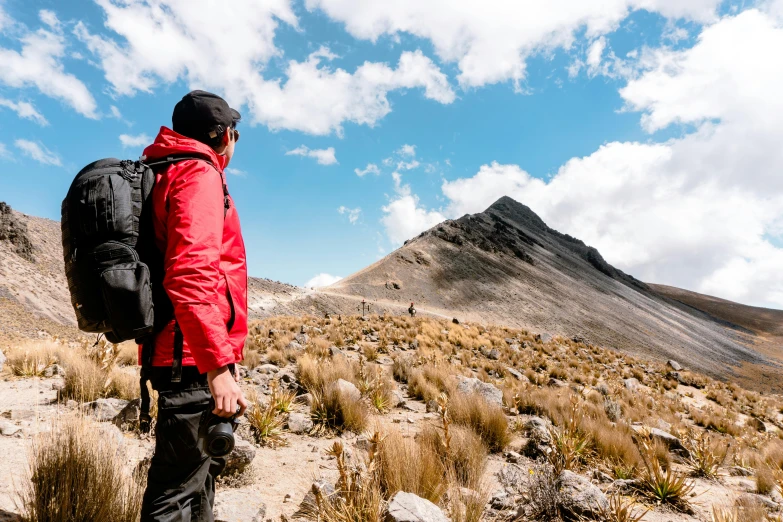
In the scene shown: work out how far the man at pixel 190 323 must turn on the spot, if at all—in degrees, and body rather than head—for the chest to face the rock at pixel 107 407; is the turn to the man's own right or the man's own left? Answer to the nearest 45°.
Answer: approximately 90° to the man's own left

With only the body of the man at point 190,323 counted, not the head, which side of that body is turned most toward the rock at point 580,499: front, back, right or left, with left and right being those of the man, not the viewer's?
front

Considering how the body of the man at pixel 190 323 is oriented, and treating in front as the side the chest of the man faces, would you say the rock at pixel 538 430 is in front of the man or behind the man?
in front

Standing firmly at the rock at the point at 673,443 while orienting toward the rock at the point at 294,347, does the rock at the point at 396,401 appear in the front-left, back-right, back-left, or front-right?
front-left

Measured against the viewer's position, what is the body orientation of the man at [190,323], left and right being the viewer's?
facing to the right of the viewer

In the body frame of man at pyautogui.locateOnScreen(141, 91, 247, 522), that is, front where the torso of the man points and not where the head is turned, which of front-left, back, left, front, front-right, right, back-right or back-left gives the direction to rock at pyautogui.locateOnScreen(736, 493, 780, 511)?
front

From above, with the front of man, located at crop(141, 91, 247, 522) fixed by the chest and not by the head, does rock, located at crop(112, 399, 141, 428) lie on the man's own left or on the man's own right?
on the man's own left

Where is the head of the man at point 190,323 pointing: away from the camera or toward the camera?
away from the camera
